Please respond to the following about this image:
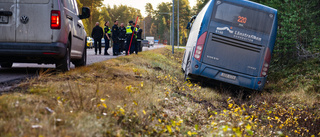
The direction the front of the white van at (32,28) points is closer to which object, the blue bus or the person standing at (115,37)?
the person standing

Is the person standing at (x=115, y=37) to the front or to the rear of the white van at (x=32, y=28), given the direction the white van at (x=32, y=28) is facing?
to the front

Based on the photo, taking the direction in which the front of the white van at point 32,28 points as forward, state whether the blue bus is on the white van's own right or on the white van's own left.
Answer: on the white van's own right

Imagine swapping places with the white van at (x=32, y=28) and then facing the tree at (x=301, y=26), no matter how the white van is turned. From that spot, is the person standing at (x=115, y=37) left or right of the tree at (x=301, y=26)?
left

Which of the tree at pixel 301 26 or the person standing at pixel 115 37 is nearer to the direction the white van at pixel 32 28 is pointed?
the person standing

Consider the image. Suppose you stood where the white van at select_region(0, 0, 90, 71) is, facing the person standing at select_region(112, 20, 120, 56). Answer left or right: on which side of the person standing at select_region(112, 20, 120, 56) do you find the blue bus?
right

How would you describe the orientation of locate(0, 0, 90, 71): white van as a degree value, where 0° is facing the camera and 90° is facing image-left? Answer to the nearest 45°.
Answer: approximately 180°

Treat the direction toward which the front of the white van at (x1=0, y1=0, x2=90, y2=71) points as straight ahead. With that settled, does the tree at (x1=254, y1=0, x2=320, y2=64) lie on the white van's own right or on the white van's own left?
on the white van's own right
